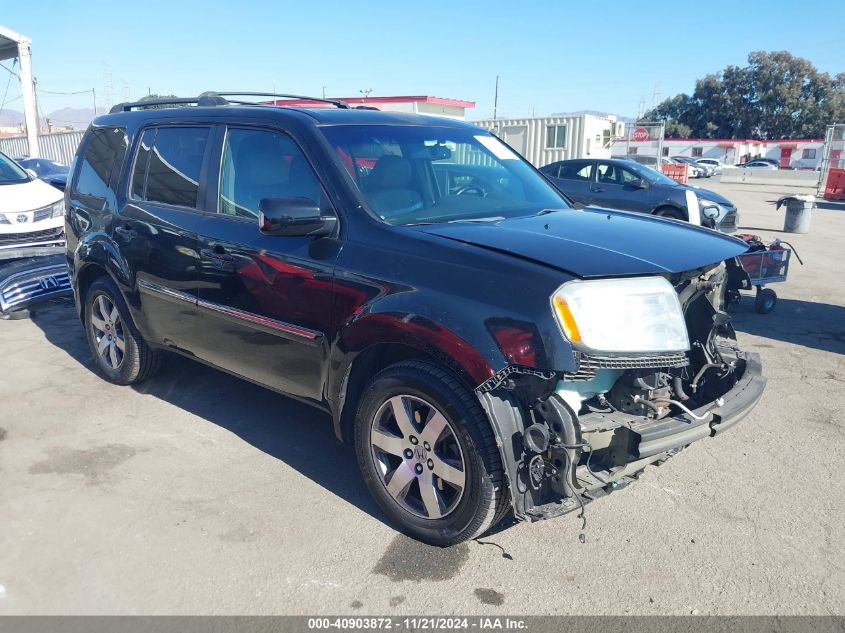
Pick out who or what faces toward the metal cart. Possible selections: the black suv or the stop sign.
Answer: the stop sign

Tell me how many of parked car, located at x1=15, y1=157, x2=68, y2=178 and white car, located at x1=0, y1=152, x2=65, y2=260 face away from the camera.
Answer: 0

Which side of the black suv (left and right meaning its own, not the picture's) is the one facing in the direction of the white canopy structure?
back

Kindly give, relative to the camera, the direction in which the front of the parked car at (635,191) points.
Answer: facing the viewer and to the right of the viewer

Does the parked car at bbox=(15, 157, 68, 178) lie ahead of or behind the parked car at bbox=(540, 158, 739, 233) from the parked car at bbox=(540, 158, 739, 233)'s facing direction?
behind

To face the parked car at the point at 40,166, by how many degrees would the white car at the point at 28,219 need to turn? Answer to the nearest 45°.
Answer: approximately 135° to its left

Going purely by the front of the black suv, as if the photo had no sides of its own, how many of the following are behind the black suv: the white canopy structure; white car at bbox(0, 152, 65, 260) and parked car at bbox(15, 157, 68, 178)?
3

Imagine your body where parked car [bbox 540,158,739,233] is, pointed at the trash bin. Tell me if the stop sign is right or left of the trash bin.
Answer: left

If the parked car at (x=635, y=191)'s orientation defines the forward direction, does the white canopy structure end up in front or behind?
behind

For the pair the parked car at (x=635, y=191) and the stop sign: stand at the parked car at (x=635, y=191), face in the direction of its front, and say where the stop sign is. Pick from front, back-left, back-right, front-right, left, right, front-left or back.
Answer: back-left

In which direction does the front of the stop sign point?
toward the camera
